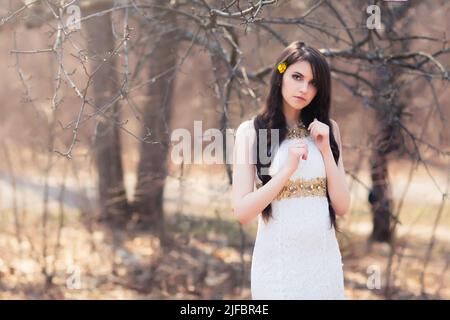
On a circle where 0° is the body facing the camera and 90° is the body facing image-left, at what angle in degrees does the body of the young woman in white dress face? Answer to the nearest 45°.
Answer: approximately 315°

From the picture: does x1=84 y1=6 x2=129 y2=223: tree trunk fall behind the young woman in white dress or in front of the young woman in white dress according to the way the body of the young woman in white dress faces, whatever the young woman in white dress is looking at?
behind

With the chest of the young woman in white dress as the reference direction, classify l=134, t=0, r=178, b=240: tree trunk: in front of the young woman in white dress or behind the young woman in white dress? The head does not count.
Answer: behind
